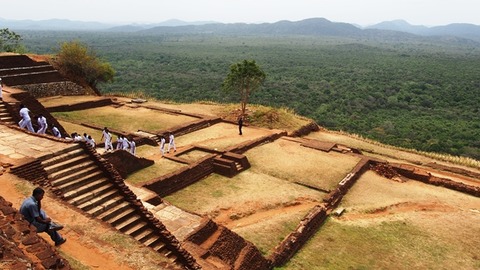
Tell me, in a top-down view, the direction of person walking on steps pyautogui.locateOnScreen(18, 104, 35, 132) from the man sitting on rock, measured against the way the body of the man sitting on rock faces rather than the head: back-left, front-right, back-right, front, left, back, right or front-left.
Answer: left

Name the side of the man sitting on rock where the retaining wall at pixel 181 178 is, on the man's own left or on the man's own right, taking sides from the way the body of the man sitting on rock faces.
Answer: on the man's own left

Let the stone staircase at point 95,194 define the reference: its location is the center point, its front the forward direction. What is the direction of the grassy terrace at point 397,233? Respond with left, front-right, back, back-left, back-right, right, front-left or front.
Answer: front-left

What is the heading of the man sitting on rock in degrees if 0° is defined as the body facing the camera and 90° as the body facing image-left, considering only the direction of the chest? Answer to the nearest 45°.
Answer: approximately 270°

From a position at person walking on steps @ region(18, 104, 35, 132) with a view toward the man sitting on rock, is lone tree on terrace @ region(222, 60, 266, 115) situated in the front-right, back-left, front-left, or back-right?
back-left

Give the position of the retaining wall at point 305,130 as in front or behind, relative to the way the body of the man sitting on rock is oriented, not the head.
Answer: in front

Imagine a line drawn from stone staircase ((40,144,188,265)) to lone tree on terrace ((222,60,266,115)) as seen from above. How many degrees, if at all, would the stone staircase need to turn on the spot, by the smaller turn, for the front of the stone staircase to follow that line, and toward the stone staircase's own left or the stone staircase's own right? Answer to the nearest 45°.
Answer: approximately 90° to the stone staircase's own left

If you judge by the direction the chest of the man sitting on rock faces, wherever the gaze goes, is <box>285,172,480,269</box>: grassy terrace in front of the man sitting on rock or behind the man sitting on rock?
in front

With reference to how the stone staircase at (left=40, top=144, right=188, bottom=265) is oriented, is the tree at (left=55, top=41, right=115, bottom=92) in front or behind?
behind

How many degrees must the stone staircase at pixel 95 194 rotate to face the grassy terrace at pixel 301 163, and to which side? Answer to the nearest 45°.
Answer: approximately 90° to its left

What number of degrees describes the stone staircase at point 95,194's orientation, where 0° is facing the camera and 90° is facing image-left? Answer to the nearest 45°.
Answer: approximately 315°

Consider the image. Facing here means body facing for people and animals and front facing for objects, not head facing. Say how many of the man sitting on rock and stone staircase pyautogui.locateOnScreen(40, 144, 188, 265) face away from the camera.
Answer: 0

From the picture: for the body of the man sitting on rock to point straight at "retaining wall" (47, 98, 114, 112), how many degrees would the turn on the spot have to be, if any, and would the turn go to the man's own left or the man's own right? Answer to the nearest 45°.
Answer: approximately 90° to the man's own left

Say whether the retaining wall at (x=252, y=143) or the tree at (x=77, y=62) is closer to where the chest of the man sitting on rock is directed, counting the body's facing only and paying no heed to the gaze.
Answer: the retaining wall
